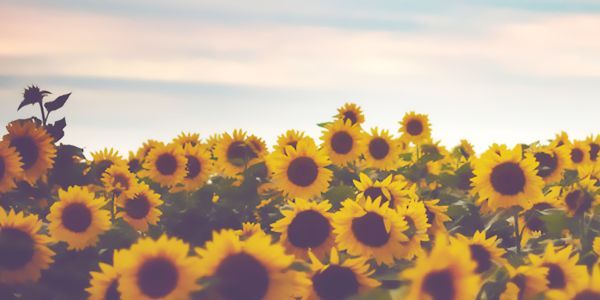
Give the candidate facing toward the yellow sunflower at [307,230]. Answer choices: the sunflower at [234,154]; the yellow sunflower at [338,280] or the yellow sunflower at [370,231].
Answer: the sunflower

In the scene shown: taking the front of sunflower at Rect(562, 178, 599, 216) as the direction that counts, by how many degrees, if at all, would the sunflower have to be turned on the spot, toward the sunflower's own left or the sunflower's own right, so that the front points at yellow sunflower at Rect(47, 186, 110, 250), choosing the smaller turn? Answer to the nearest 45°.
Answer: approximately 45° to the sunflower's own right

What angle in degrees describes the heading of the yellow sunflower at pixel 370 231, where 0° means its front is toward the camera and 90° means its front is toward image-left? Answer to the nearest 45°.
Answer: approximately 0°

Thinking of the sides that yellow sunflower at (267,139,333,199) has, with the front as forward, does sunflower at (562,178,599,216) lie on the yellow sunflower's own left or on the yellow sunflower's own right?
on the yellow sunflower's own left

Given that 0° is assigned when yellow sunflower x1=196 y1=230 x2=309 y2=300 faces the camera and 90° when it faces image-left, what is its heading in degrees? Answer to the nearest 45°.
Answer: approximately 0°

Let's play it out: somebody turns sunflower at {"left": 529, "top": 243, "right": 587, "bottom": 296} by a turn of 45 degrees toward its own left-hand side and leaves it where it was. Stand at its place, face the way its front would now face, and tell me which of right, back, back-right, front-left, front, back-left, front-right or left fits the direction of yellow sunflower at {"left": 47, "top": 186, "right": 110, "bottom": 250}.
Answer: back-right

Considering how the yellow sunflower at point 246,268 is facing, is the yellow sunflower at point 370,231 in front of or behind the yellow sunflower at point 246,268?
behind

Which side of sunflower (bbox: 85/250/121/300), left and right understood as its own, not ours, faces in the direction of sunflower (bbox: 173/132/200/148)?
back
